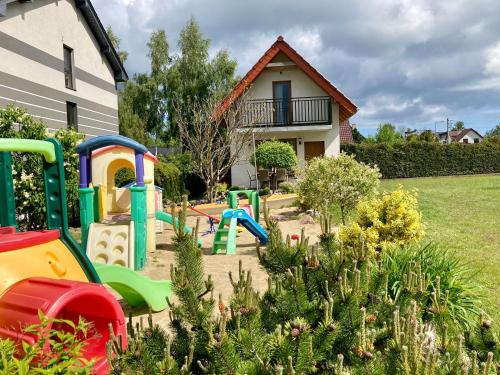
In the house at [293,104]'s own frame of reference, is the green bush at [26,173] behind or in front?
in front

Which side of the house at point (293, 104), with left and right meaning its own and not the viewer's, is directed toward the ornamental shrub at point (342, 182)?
front

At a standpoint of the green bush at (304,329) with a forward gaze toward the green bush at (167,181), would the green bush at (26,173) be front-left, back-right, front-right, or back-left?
front-left

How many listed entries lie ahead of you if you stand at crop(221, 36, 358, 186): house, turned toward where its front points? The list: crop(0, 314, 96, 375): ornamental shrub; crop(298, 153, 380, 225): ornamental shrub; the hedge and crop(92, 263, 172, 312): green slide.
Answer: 3

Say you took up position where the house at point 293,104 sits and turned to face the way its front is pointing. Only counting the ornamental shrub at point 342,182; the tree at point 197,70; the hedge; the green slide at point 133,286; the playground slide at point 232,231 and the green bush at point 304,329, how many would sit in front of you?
4

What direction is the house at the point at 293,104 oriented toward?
toward the camera

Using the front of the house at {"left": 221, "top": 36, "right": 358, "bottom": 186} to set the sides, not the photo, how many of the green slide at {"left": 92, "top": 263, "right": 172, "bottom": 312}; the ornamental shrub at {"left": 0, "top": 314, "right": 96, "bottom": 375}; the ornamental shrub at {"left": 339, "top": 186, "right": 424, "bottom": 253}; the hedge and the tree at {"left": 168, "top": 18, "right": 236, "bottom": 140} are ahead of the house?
3

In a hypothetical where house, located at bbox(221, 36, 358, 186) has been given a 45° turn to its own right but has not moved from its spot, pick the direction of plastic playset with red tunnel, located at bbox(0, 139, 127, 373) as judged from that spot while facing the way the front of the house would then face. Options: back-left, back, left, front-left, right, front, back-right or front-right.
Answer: front-left

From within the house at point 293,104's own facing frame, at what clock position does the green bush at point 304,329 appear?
The green bush is roughly at 12 o'clock from the house.

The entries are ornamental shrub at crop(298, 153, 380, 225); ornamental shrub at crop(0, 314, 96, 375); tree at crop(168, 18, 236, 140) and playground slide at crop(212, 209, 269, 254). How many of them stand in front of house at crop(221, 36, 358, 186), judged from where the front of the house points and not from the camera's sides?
3

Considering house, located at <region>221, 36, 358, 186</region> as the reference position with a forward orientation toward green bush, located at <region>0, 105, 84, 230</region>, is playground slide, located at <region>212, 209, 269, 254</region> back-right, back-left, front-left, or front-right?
front-left

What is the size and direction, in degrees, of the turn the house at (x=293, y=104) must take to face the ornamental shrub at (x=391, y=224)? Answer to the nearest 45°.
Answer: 0° — it already faces it

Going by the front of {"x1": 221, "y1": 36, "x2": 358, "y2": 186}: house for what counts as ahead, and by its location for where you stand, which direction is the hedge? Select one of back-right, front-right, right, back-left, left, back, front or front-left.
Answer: back-left

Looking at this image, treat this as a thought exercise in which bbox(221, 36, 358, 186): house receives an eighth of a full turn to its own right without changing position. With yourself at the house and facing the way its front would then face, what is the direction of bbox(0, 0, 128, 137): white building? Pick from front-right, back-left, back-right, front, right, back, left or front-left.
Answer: front

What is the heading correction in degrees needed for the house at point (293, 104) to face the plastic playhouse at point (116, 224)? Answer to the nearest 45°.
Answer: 0° — it already faces it

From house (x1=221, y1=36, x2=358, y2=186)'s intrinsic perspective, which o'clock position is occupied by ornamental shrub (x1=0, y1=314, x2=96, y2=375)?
The ornamental shrub is roughly at 12 o'clock from the house.

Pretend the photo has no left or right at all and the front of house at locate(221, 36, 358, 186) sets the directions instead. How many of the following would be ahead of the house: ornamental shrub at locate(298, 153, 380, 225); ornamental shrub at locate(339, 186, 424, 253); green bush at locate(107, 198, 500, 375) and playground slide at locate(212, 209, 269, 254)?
4
